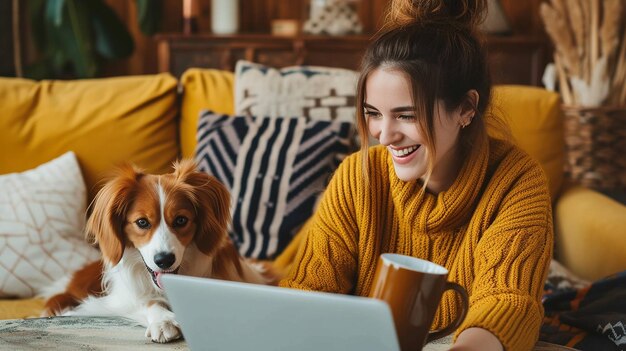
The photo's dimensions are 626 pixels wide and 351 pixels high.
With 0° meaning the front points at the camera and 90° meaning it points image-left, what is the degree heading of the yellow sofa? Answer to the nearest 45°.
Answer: approximately 0°

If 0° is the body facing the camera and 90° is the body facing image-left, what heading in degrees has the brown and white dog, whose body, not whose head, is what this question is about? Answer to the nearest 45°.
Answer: approximately 0°

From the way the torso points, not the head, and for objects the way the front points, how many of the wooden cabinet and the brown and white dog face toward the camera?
2

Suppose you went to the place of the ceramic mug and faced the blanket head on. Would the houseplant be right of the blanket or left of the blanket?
left

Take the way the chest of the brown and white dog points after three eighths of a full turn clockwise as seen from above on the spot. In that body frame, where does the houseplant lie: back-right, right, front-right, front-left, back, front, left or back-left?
front-right

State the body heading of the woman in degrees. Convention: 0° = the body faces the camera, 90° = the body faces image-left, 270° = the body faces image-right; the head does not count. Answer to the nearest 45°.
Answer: approximately 45°

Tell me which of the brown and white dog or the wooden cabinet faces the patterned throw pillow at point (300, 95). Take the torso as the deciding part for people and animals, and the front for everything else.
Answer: the wooden cabinet

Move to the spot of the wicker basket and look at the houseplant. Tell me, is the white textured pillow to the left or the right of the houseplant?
left

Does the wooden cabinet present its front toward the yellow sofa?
yes

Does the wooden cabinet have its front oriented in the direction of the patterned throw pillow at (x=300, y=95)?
yes

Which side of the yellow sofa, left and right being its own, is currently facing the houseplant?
back
